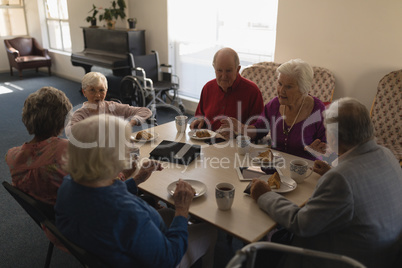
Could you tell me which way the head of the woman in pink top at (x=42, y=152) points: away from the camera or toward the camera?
away from the camera

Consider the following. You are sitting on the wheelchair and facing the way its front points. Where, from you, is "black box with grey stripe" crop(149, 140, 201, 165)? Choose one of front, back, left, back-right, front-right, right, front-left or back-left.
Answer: front-right

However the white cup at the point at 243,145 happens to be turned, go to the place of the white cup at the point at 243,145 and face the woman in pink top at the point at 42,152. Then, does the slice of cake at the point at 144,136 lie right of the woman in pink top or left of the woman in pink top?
right

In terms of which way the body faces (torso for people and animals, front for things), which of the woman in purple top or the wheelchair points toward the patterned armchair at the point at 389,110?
the wheelchair

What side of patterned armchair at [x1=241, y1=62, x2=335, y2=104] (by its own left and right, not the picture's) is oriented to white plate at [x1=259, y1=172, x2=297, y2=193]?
front

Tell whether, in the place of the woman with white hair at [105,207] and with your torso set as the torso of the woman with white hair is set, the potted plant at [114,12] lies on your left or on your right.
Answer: on your left

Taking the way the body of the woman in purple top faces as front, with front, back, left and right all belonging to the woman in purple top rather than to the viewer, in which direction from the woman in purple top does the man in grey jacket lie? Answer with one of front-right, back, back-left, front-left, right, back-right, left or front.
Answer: front-left

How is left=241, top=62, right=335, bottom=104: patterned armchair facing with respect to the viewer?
toward the camera

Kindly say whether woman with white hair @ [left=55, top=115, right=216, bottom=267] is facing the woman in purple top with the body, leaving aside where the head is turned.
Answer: yes

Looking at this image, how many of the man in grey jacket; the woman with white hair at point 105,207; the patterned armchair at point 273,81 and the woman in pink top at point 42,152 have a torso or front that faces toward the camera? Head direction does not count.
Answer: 1

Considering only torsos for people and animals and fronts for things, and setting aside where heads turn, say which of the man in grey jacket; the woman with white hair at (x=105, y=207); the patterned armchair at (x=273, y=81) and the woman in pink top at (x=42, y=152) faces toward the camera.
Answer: the patterned armchair

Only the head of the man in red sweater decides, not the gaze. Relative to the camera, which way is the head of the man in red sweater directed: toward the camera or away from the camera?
toward the camera

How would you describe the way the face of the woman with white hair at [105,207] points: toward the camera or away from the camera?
away from the camera

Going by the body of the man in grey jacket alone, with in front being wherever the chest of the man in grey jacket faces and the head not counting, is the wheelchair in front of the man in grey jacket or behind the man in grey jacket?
in front

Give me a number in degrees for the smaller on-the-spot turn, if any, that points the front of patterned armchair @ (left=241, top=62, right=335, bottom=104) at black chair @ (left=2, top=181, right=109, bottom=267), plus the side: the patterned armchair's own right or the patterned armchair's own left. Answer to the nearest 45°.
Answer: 0° — it already faces it

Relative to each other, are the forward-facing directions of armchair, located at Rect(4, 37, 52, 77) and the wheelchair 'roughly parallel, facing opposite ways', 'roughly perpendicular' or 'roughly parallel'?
roughly parallel

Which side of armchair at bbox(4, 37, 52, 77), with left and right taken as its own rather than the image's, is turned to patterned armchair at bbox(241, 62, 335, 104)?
front

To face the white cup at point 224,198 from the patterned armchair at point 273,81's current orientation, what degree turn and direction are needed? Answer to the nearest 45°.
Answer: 0° — it already faces it

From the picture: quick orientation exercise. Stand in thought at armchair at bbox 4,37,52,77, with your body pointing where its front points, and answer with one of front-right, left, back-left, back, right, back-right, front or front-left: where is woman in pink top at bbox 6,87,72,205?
front-right

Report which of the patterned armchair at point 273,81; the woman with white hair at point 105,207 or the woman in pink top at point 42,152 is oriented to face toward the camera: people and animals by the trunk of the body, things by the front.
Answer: the patterned armchair

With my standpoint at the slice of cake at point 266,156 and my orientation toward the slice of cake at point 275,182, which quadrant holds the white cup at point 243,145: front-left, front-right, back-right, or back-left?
back-right
